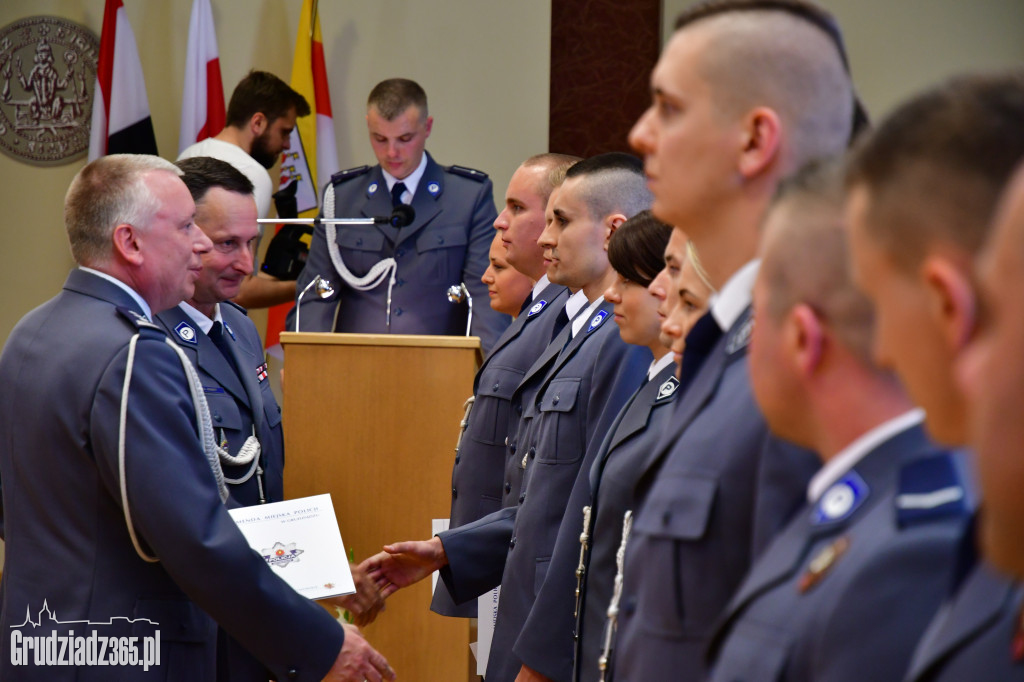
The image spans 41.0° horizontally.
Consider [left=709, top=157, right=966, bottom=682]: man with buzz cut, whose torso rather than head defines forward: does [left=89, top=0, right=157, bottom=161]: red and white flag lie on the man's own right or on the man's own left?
on the man's own right

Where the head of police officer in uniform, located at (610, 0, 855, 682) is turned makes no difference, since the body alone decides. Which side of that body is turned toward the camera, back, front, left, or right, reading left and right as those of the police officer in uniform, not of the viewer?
left

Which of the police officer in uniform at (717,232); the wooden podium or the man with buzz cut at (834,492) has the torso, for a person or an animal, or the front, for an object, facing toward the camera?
the wooden podium

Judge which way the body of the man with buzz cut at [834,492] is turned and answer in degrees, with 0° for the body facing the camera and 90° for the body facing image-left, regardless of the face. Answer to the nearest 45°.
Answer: approximately 90°

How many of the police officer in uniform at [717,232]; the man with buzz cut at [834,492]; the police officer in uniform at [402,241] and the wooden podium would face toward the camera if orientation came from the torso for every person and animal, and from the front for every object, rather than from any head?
2

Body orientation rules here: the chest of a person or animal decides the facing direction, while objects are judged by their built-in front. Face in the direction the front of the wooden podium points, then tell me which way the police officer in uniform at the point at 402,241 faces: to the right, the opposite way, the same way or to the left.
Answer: the same way

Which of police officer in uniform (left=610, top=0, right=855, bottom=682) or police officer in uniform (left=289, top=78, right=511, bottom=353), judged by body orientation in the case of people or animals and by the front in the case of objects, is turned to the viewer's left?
police officer in uniform (left=610, top=0, right=855, bottom=682)

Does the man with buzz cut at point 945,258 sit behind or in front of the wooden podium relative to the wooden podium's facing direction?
in front

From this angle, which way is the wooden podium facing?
toward the camera

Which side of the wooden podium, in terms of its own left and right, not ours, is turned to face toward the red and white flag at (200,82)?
back

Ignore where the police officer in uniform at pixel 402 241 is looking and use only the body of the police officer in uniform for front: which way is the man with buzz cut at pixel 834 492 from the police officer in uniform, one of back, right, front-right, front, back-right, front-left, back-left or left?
front

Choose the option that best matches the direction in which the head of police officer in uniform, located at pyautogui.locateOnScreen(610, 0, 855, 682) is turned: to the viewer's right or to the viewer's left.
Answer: to the viewer's left

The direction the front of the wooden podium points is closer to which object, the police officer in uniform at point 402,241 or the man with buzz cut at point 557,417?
the man with buzz cut

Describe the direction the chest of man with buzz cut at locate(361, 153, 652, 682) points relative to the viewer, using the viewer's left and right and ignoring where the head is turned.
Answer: facing the viewer and to the left of the viewer

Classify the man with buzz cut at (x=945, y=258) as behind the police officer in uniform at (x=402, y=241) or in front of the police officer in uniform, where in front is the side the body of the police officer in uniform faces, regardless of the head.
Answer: in front

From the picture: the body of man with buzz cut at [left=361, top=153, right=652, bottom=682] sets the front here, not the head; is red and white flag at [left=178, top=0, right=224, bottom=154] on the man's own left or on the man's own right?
on the man's own right
